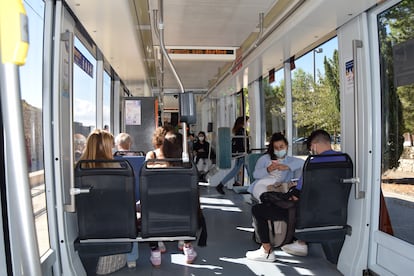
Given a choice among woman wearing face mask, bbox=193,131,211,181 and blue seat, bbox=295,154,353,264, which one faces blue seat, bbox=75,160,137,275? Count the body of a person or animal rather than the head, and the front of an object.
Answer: the woman wearing face mask

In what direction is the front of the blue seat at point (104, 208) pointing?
away from the camera

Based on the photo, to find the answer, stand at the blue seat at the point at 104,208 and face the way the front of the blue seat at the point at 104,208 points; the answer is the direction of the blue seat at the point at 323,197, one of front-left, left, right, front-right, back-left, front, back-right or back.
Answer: right

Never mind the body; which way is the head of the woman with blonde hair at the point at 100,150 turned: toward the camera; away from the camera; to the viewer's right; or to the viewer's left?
away from the camera

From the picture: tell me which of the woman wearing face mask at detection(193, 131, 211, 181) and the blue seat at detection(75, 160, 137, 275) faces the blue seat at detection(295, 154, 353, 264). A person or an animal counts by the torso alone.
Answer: the woman wearing face mask

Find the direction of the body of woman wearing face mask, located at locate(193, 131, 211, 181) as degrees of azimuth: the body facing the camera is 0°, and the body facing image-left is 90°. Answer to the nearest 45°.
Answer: approximately 0°

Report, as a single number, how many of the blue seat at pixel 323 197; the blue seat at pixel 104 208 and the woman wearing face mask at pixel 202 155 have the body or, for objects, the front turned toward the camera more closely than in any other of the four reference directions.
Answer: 1

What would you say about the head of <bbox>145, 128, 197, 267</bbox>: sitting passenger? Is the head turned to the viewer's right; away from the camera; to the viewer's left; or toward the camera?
away from the camera

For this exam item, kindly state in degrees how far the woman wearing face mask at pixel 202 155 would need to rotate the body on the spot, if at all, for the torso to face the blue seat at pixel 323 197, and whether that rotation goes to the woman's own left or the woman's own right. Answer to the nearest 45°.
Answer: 0° — they already face it

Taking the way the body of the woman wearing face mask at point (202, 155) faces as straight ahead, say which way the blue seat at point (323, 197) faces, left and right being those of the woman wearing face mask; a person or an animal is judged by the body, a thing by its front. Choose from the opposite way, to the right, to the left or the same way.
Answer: the opposite way

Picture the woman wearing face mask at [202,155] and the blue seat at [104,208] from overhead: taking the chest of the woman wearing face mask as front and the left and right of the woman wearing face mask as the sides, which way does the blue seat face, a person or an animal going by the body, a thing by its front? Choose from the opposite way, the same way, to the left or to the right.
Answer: the opposite way

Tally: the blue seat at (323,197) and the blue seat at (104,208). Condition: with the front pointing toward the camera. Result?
0

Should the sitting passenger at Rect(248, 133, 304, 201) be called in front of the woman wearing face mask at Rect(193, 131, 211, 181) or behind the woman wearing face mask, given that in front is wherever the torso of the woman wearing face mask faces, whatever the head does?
in front
